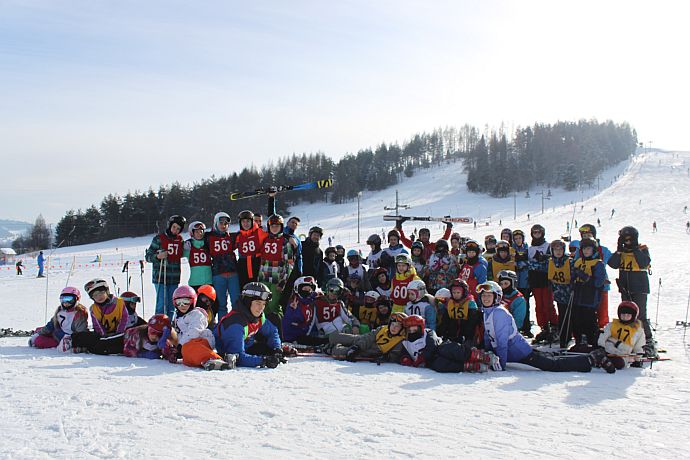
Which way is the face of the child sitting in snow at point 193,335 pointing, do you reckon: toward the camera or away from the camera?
toward the camera

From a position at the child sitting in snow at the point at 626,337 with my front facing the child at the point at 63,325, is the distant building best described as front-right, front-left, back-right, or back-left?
front-right

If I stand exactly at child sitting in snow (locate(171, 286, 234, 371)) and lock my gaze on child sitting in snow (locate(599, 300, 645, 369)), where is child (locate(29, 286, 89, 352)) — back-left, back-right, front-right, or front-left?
back-left
